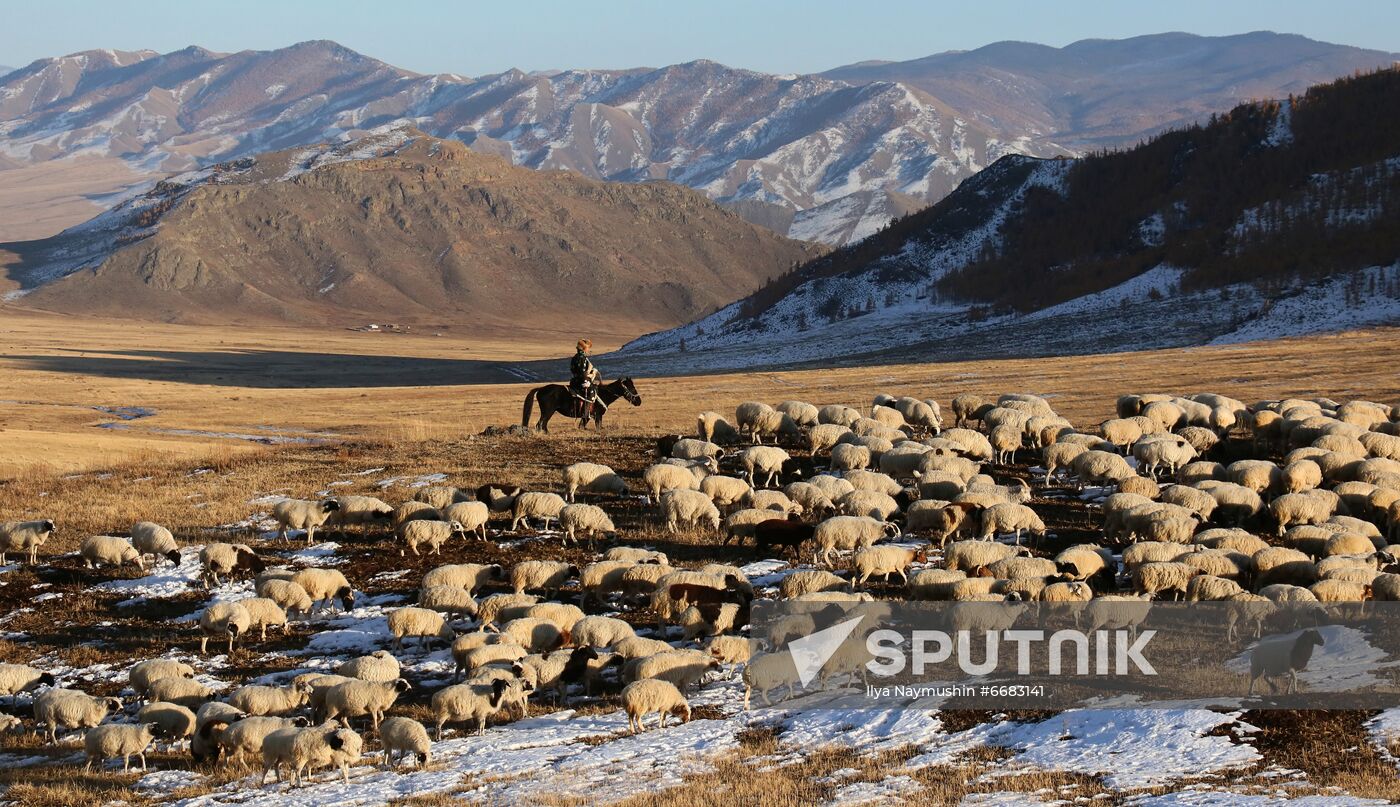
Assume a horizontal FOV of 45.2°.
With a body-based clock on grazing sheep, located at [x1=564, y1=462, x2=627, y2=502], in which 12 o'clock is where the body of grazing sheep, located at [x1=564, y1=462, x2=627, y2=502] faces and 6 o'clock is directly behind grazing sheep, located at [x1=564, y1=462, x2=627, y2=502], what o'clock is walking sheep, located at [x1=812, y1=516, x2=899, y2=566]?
walking sheep, located at [x1=812, y1=516, x2=899, y2=566] is roughly at 2 o'clock from grazing sheep, located at [x1=564, y1=462, x2=627, y2=502].

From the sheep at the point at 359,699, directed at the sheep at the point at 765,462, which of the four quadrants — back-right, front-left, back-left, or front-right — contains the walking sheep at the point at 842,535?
front-right

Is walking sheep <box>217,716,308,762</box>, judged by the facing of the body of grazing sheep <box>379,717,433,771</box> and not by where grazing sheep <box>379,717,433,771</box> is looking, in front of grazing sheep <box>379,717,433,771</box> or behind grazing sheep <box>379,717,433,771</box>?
behind

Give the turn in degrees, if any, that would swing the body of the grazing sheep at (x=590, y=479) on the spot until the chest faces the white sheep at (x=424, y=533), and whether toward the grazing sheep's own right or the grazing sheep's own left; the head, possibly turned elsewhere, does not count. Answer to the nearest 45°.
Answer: approximately 135° to the grazing sheep's own right

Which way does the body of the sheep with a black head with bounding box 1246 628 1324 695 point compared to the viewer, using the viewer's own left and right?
facing to the right of the viewer

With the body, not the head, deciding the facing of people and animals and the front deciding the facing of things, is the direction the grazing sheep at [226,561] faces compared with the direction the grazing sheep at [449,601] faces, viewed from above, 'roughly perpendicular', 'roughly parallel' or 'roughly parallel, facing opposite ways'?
roughly parallel

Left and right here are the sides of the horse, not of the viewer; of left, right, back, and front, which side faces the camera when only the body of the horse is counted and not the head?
right

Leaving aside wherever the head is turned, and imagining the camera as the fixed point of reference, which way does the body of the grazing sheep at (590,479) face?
to the viewer's right

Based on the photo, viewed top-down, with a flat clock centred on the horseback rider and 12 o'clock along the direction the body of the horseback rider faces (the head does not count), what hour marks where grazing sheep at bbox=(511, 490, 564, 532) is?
The grazing sheep is roughly at 3 o'clock from the horseback rider.

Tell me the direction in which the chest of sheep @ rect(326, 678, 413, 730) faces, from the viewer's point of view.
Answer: to the viewer's right
